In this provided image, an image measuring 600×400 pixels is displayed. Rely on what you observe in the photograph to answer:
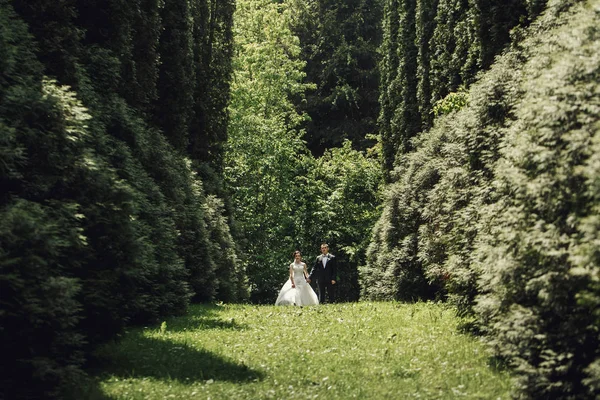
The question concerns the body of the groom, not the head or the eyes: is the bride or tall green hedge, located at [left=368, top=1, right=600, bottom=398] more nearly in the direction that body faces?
the tall green hedge

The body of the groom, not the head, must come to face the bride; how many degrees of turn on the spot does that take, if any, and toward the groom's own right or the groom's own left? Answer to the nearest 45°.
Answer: approximately 45° to the groom's own right

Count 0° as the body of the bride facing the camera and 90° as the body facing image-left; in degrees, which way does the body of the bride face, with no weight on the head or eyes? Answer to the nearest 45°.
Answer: approximately 0°

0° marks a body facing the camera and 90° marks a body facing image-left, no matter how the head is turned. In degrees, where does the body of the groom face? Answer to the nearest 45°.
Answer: approximately 0°

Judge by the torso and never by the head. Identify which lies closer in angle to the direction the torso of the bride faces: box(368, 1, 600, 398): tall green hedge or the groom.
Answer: the tall green hedge

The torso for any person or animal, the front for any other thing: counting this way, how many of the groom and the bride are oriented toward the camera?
2
